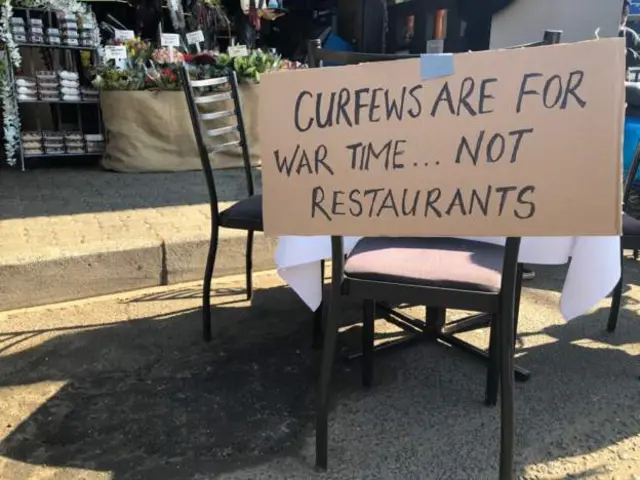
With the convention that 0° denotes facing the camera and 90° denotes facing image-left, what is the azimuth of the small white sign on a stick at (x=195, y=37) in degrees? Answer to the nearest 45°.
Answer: approximately 0°

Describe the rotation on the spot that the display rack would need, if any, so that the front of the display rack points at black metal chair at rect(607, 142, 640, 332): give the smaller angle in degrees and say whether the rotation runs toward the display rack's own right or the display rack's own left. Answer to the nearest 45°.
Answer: approximately 45° to the display rack's own left

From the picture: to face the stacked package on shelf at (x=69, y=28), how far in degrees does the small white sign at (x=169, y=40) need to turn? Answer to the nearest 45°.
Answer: approximately 90° to its right

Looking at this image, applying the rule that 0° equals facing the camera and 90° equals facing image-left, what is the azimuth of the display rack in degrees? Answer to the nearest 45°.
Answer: approximately 0°

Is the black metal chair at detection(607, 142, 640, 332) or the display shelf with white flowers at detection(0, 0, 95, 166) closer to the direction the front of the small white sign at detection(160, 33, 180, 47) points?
the black metal chair
